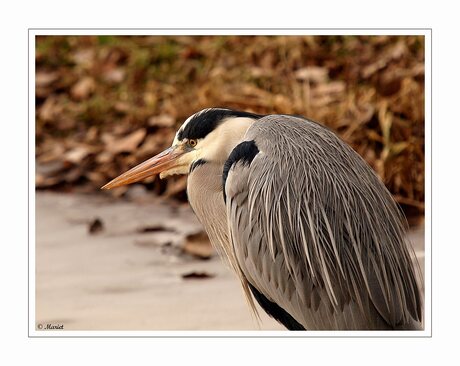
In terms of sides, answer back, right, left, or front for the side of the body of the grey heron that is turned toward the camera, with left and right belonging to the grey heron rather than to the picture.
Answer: left

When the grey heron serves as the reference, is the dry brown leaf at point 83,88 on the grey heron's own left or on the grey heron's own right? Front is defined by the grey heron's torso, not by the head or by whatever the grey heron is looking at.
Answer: on the grey heron's own right

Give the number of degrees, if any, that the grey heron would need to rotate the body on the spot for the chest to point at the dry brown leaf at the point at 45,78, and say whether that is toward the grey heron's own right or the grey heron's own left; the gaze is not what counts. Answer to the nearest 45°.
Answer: approximately 45° to the grey heron's own right

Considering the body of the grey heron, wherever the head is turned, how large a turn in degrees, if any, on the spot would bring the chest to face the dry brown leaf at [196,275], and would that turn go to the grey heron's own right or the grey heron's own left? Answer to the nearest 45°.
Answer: approximately 45° to the grey heron's own right

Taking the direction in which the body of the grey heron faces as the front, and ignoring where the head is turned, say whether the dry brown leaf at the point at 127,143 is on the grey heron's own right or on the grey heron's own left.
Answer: on the grey heron's own right

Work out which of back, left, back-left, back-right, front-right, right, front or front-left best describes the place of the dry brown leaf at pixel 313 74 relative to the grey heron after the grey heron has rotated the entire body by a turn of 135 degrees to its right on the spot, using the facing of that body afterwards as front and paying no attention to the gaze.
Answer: front-left

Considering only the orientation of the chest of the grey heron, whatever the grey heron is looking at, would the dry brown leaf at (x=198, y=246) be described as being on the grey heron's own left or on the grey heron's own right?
on the grey heron's own right
